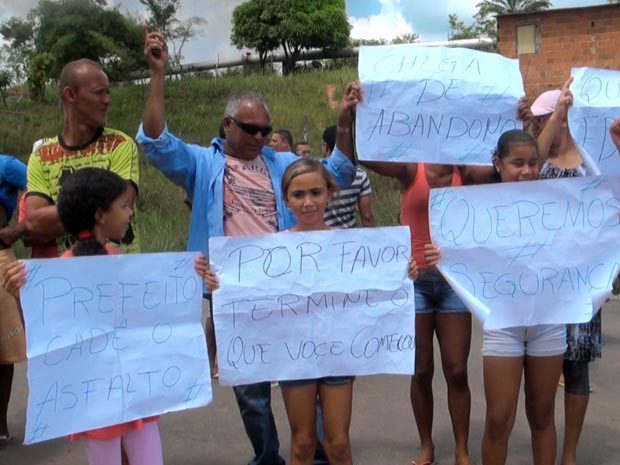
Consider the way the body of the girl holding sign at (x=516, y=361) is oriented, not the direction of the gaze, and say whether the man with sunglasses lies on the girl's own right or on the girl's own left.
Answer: on the girl's own right

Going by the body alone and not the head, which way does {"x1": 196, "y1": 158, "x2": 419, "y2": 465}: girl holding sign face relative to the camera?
toward the camera

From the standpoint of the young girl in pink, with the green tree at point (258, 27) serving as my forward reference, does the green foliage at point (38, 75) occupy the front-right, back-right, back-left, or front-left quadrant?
front-left

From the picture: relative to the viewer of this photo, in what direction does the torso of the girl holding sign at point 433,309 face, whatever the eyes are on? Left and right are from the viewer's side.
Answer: facing the viewer

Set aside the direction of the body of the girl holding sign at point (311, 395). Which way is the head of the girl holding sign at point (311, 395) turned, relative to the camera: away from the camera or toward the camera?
toward the camera

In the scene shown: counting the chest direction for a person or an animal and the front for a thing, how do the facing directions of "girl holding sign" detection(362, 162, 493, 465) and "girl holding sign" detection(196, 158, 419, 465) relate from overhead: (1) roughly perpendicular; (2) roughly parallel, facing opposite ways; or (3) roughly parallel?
roughly parallel

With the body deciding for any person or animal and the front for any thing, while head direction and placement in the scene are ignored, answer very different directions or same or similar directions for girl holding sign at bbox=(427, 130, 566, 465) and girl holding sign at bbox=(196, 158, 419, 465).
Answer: same or similar directions

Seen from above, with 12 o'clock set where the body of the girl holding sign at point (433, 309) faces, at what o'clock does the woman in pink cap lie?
The woman in pink cap is roughly at 9 o'clock from the girl holding sign.

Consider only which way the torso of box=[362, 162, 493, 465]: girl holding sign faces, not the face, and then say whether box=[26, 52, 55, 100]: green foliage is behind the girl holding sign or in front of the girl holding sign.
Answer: behind

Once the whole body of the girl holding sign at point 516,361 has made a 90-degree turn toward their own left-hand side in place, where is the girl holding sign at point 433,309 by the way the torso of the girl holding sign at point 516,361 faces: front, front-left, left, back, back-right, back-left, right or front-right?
back-left
